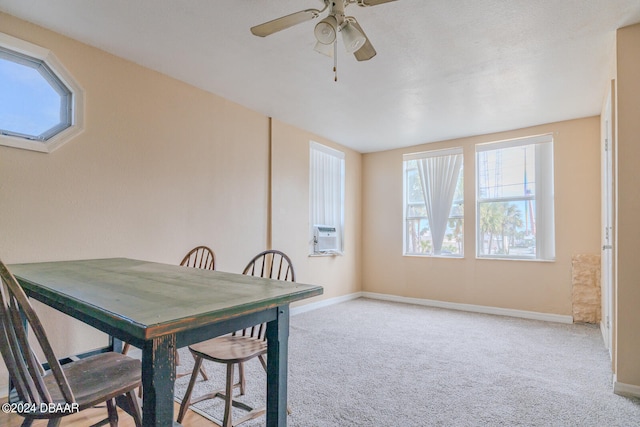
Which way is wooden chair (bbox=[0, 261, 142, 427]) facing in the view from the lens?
facing away from the viewer and to the right of the viewer

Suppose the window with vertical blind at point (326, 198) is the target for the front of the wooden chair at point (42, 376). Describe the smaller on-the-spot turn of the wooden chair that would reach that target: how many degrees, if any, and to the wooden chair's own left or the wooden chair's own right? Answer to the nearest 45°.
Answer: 0° — it already faces it

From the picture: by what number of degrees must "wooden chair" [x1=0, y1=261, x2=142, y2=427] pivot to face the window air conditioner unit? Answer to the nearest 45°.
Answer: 0° — it already faces it

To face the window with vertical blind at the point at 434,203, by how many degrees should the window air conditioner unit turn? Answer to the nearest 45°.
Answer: approximately 45° to its left

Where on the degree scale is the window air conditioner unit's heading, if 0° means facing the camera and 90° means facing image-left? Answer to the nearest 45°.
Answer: approximately 315°

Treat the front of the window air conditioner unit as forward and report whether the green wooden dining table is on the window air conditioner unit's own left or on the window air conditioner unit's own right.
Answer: on the window air conditioner unit's own right

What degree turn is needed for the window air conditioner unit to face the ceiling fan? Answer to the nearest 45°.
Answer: approximately 45° to its right
